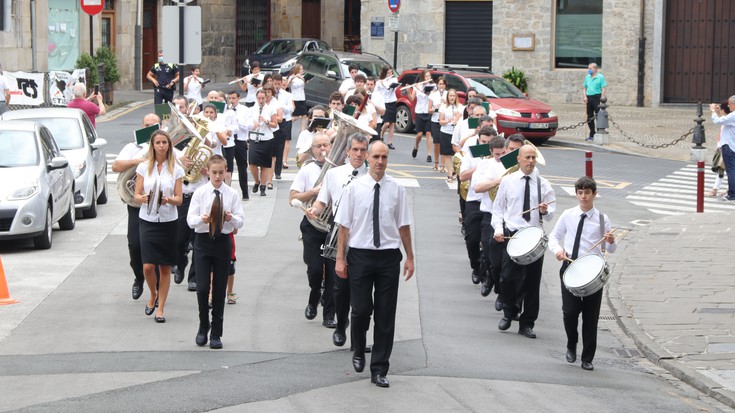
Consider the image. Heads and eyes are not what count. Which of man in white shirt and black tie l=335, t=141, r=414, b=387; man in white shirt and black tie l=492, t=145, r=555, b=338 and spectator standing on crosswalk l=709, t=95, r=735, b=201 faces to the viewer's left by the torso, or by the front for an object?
the spectator standing on crosswalk

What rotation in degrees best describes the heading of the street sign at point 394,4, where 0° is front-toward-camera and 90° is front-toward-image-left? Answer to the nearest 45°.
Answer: approximately 0°

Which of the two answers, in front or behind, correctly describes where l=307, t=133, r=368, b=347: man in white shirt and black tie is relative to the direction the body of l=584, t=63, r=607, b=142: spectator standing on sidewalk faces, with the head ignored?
in front

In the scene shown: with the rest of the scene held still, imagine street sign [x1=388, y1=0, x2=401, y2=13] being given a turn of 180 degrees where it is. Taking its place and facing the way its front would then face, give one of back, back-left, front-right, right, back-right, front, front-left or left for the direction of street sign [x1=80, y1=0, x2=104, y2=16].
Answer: back-left

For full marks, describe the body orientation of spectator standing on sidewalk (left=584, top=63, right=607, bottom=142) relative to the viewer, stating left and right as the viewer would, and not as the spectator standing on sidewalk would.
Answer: facing the viewer and to the left of the viewer

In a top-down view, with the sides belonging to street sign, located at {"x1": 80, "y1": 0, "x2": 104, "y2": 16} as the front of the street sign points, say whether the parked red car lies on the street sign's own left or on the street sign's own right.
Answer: on the street sign's own left

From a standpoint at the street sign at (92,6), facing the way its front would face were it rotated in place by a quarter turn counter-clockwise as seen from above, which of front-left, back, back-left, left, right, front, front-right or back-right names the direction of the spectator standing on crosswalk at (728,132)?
front-right

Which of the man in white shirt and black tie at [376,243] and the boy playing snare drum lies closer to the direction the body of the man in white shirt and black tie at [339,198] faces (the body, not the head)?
the man in white shirt and black tie

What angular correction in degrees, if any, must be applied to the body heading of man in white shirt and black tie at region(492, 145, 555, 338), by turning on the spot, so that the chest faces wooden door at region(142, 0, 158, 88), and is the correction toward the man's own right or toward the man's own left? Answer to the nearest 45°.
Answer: approximately 180°

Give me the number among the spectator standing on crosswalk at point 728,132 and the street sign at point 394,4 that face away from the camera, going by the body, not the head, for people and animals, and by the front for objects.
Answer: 0

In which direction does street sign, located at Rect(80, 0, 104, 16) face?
toward the camera

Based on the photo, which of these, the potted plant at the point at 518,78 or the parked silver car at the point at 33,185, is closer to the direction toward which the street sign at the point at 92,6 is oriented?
the parked silver car

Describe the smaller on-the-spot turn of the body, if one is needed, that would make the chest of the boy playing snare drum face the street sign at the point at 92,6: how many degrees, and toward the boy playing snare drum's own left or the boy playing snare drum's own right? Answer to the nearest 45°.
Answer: approximately 135° to the boy playing snare drum's own right

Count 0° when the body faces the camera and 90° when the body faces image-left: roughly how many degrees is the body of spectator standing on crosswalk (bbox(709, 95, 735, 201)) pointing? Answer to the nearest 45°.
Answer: approximately 90°

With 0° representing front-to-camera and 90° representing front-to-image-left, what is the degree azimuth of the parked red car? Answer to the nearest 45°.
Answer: approximately 315°

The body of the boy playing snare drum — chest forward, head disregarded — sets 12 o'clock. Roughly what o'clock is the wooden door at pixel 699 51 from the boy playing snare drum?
The wooden door is roughly at 6 o'clock from the boy playing snare drum.

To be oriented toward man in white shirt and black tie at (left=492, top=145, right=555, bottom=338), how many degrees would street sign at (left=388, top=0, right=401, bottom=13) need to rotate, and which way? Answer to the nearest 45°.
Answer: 0° — it already faces them
